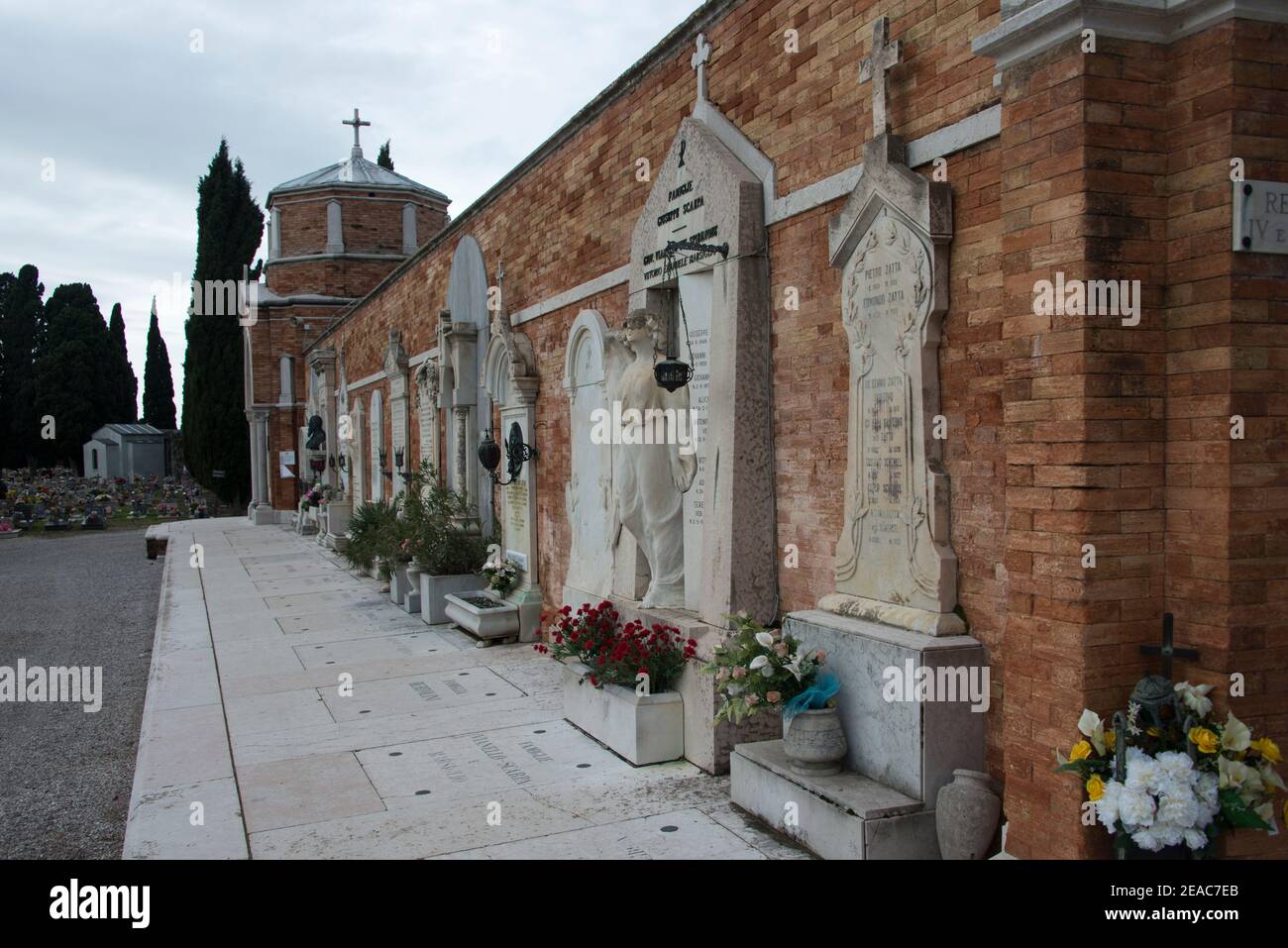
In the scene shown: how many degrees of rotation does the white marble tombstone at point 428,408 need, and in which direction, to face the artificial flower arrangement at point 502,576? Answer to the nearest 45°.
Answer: approximately 45° to its left

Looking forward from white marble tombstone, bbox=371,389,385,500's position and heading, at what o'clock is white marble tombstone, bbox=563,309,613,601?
white marble tombstone, bbox=563,309,613,601 is roughly at 10 o'clock from white marble tombstone, bbox=371,389,385,500.

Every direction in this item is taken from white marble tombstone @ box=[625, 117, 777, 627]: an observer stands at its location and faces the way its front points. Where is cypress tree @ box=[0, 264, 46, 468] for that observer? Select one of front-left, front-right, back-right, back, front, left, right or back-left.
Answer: right

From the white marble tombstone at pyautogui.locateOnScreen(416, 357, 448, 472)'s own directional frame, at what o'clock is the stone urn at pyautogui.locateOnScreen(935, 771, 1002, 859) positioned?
The stone urn is roughly at 10 o'clock from the white marble tombstone.

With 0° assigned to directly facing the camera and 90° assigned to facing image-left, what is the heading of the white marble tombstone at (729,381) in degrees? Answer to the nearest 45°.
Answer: approximately 45°

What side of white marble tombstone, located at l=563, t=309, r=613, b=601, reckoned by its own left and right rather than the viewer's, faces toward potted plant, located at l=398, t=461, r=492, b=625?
right

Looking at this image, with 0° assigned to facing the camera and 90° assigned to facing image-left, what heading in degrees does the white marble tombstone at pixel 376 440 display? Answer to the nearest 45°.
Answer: approximately 45°

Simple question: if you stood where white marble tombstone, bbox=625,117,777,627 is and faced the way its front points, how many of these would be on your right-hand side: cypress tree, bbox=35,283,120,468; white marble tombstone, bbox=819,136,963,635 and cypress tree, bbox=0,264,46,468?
2
